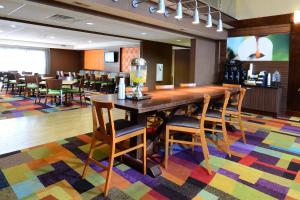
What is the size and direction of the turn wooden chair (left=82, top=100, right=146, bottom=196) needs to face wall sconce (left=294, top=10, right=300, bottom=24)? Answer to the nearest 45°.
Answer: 0° — it already faces it

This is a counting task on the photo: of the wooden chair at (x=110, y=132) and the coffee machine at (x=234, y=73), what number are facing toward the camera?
1

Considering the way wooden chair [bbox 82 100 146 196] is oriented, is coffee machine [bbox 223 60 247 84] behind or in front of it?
in front

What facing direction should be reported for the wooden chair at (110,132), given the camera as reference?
facing away from the viewer and to the right of the viewer

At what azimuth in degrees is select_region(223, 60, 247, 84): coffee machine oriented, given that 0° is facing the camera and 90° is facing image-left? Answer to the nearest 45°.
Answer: approximately 0°

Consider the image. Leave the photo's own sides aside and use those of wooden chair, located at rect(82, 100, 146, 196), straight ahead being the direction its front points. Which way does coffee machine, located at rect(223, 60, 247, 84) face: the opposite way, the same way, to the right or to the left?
the opposite way

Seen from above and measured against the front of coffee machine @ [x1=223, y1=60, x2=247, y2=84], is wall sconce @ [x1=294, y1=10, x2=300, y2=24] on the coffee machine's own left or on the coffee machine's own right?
on the coffee machine's own left
